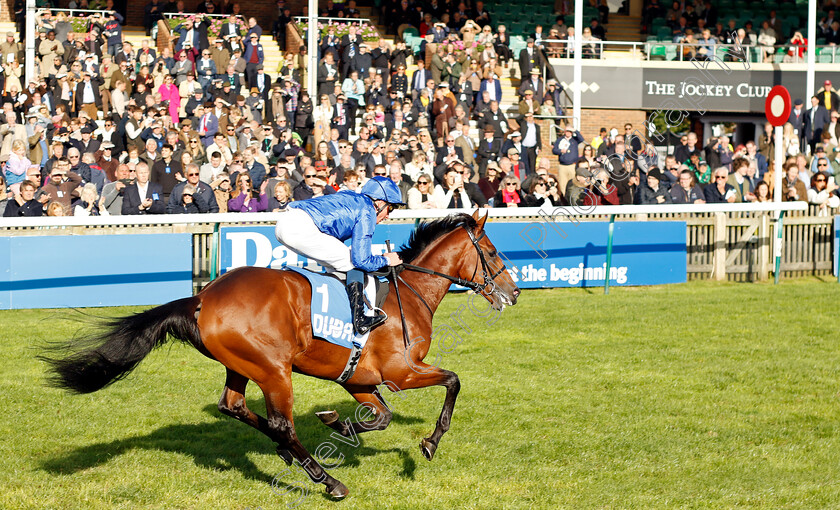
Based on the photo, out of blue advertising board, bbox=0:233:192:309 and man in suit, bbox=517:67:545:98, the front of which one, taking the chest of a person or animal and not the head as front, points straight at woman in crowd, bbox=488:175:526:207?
the man in suit

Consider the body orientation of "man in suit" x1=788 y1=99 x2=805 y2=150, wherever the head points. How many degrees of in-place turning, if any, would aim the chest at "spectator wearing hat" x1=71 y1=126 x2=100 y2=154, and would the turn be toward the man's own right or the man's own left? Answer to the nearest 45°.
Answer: approximately 45° to the man's own right

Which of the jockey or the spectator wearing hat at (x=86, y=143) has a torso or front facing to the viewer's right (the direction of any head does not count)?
the jockey

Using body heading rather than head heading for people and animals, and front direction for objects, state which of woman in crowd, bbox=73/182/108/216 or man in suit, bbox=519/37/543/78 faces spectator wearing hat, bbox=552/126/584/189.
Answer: the man in suit

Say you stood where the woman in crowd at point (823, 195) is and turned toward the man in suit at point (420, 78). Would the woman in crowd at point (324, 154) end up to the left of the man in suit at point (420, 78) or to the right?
left
